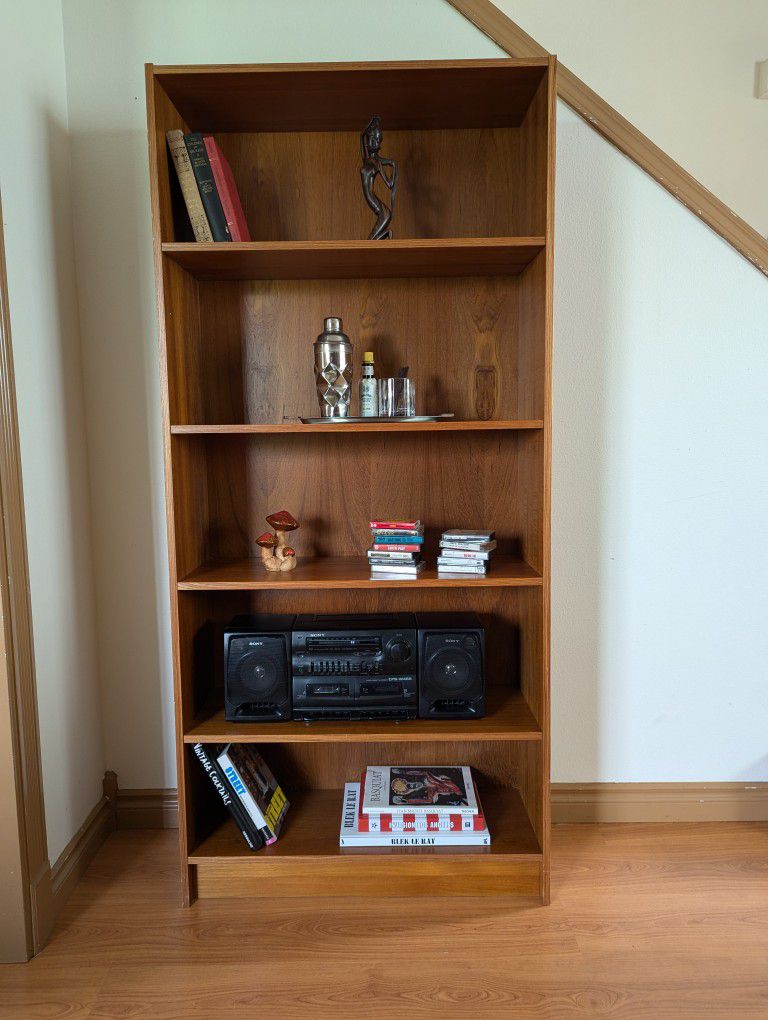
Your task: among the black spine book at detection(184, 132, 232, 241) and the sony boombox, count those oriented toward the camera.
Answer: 1

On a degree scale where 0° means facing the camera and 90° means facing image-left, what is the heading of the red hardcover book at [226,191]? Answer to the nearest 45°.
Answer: approximately 270°

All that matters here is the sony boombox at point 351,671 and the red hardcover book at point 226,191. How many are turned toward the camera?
1

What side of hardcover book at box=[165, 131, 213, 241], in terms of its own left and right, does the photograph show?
right
